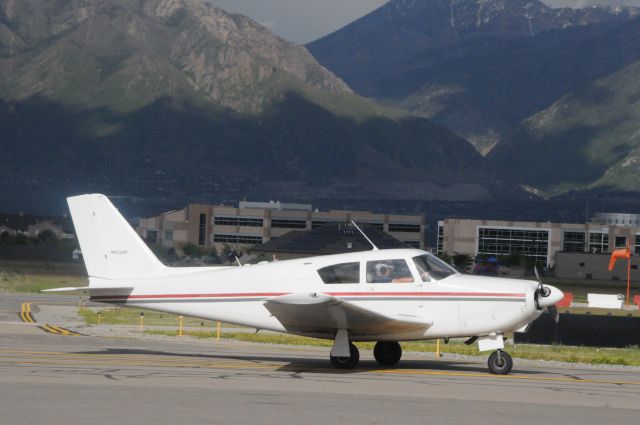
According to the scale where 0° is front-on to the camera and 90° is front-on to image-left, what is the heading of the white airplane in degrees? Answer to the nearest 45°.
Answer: approximately 270°

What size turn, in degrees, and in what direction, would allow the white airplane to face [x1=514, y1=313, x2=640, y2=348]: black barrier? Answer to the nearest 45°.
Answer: approximately 45° to its left
